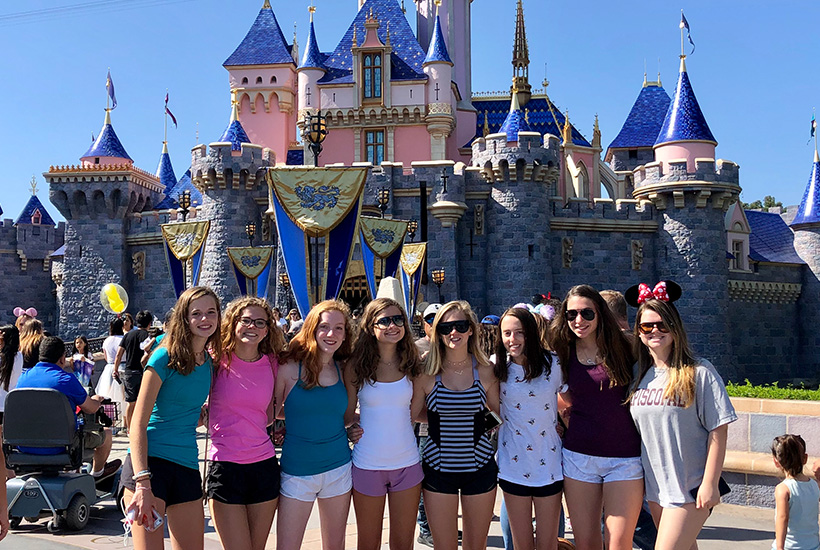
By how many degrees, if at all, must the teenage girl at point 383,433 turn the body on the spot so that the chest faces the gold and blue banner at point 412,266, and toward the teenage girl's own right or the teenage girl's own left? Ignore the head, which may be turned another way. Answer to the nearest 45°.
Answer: approximately 180°

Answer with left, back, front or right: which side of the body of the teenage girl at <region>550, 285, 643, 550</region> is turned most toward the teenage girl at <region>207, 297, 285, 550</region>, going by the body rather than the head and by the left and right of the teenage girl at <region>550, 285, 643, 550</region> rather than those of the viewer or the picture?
right

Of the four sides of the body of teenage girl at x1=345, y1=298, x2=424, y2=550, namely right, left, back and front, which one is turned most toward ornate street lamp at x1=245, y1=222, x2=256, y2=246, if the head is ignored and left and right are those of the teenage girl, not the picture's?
back

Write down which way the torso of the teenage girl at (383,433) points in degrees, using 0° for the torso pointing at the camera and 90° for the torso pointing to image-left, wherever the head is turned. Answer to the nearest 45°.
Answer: approximately 0°

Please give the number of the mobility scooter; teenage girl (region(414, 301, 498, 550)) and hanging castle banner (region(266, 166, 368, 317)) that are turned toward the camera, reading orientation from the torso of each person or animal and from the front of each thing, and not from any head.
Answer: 2

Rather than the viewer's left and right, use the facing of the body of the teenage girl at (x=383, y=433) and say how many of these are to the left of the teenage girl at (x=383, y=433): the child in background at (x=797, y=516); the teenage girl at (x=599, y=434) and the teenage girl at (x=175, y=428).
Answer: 2

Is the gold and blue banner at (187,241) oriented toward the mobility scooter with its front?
yes

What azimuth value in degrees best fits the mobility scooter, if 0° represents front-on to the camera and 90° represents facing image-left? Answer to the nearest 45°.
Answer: approximately 225°

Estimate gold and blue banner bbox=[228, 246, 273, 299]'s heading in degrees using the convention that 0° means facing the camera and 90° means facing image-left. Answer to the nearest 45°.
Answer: approximately 0°

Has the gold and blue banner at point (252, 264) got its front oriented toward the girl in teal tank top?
yes

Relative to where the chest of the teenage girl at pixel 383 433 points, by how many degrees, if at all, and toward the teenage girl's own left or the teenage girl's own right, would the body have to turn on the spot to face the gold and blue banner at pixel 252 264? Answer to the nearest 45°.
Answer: approximately 180°
